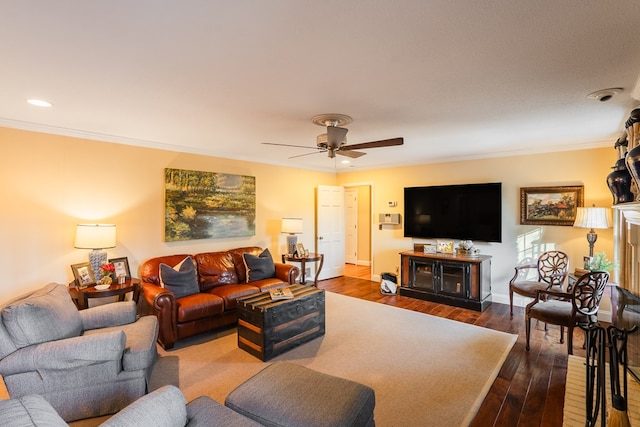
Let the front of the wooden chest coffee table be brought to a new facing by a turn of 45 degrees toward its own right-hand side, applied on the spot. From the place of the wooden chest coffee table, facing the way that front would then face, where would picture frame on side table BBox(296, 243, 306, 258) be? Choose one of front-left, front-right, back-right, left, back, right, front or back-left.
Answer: back

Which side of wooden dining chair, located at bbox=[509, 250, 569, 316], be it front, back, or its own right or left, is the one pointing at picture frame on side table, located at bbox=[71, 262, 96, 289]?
front

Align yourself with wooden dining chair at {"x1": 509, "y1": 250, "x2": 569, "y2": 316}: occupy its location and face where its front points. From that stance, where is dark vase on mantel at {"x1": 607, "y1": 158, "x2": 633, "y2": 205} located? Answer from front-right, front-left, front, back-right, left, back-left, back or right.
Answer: front-left

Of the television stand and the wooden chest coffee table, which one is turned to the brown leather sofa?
the television stand

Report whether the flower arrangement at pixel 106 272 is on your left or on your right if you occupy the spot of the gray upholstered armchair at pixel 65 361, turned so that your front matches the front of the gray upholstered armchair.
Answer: on your left

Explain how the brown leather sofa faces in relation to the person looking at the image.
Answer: facing the viewer and to the right of the viewer

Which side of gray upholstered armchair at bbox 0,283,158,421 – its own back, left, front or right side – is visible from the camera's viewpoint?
right

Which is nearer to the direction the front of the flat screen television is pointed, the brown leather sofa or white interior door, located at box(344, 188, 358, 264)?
the brown leather sofa

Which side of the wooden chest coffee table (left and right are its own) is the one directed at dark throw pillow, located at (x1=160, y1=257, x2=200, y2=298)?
back

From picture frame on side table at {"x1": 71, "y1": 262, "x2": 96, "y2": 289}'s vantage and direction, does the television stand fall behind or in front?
in front

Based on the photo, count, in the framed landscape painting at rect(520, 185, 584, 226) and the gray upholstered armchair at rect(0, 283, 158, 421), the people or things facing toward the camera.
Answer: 1
